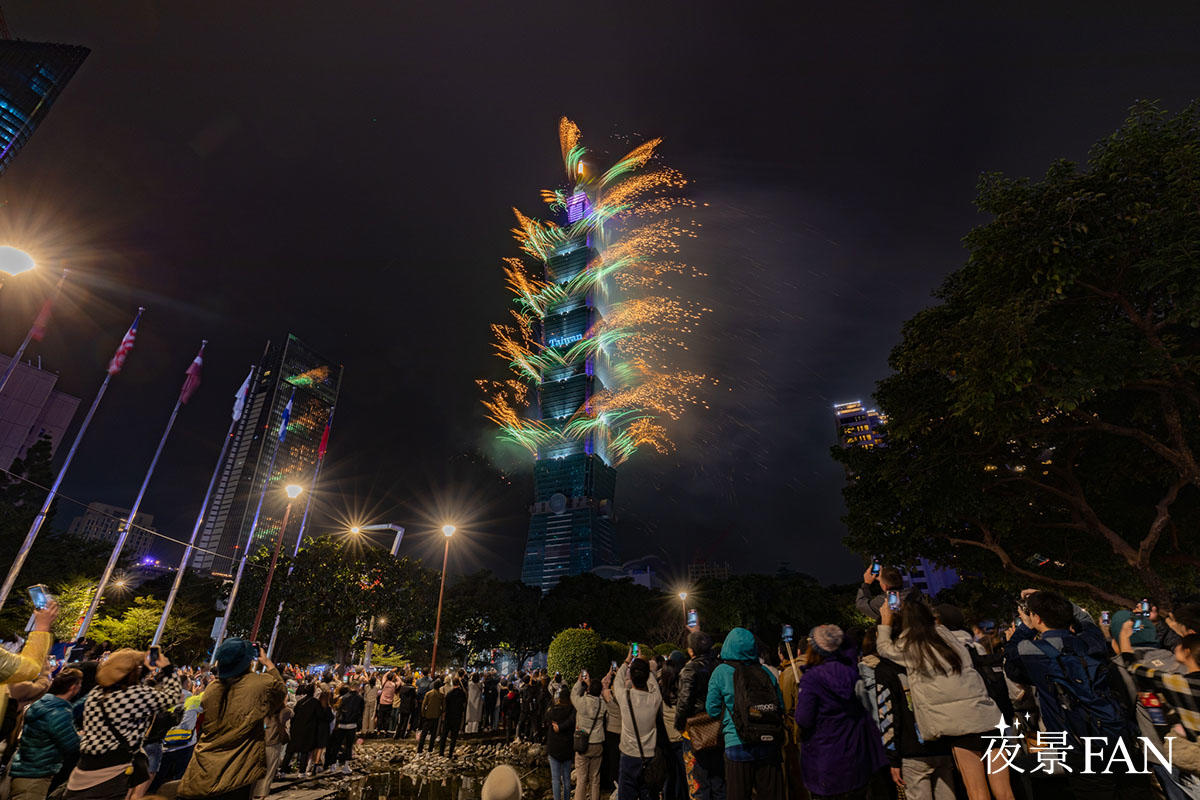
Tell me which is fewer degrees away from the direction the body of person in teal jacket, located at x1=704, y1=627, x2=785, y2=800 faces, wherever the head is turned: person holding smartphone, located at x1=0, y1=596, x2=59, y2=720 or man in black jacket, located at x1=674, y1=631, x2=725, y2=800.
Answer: the man in black jacket

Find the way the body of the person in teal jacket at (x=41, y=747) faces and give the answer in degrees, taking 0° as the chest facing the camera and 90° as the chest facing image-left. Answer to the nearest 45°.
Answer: approximately 225°

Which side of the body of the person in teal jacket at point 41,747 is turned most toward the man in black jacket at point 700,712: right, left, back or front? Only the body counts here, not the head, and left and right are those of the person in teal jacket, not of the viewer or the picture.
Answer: right

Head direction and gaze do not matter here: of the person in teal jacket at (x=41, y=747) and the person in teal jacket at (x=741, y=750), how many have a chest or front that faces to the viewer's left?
0

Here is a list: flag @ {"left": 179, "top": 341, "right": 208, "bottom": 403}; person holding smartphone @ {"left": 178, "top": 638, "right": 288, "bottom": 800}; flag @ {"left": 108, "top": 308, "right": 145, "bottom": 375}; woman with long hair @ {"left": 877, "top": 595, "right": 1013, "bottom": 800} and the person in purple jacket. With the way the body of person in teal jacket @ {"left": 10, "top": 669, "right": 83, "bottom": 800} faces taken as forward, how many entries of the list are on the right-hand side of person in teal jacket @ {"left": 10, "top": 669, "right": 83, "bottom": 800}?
3

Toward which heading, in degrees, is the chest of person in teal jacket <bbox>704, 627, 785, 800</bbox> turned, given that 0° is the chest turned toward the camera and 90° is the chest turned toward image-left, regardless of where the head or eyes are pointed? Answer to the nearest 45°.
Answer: approximately 180°

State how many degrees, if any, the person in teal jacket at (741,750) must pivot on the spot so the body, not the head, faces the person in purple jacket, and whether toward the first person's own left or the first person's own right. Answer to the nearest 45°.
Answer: approximately 135° to the first person's own right

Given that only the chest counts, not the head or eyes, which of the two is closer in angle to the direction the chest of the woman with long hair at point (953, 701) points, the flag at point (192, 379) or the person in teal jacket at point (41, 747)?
the flag

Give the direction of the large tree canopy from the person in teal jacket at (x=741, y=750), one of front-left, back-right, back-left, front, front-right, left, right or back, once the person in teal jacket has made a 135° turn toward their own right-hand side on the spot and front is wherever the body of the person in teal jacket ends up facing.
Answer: left

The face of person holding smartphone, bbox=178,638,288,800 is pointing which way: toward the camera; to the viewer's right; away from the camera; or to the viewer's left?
away from the camera

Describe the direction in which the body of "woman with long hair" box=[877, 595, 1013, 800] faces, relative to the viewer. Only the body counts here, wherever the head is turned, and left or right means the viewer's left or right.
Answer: facing away from the viewer and to the left of the viewer

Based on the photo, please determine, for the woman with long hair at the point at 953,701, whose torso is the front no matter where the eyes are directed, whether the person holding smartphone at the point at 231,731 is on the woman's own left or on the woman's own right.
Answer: on the woman's own left

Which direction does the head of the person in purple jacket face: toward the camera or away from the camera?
away from the camera

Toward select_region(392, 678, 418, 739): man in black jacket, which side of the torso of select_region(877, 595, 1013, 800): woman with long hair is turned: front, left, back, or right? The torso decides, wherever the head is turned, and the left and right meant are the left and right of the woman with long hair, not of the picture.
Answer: front

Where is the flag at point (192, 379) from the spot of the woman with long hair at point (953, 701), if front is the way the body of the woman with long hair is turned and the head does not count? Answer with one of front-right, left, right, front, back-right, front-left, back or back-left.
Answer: front-left
